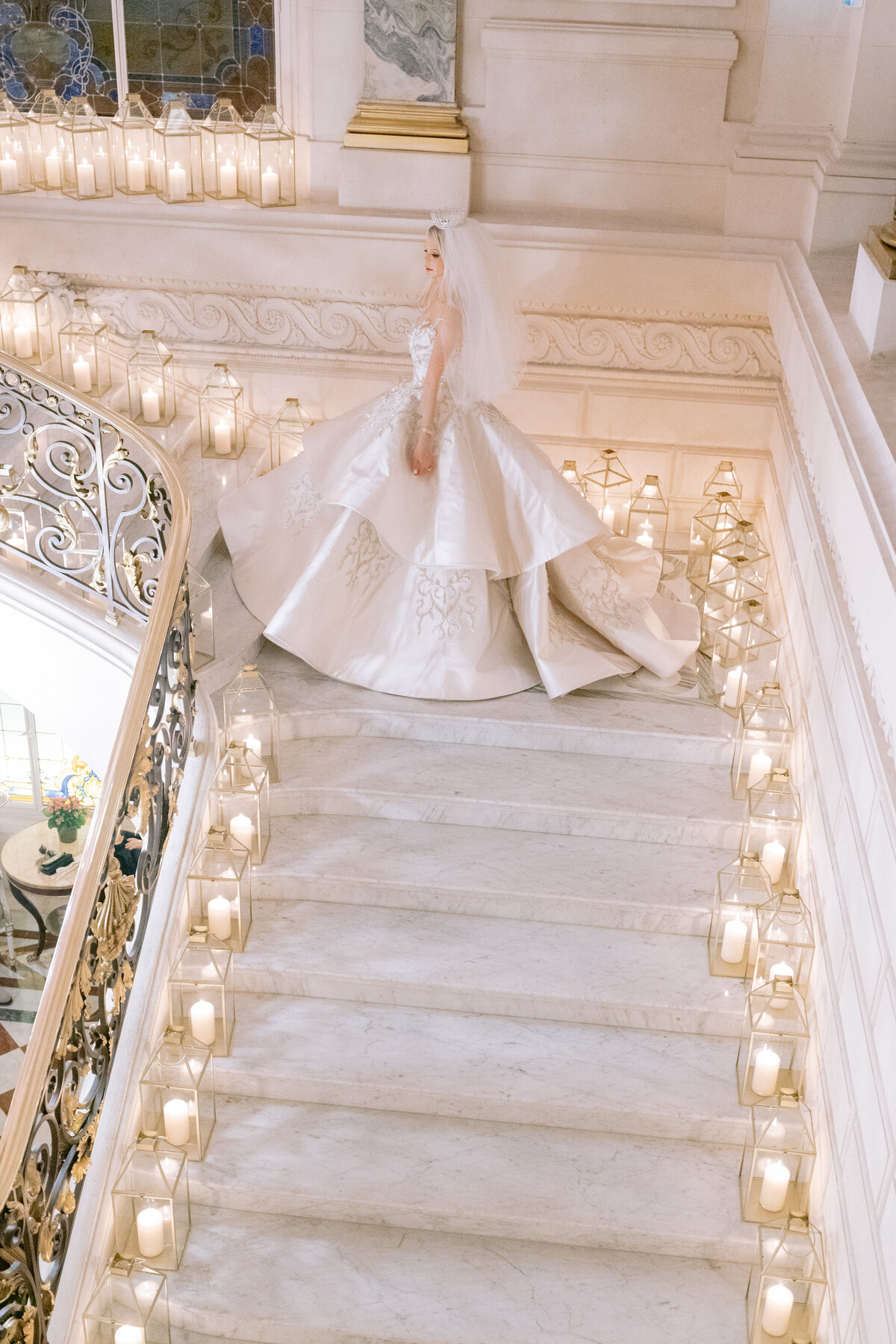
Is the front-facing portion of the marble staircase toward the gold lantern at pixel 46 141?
no

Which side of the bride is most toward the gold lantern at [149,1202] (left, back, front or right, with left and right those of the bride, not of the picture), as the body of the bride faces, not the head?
left

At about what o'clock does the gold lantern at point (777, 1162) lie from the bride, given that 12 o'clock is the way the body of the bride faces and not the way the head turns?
The gold lantern is roughly at 8 o'clock from the bride.

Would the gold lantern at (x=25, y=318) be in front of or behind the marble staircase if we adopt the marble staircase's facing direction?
behind

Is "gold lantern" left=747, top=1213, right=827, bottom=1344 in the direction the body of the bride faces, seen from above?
no

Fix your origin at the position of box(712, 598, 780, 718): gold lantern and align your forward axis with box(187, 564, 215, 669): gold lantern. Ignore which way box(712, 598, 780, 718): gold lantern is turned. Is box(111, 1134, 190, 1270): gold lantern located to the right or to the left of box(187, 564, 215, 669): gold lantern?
left

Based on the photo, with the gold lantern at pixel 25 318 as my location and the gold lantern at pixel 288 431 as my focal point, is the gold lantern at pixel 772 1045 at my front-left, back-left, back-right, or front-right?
front-right

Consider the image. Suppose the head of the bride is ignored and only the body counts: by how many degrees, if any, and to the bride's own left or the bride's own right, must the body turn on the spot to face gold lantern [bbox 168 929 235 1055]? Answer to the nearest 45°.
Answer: approximately 45° to the bride's own left

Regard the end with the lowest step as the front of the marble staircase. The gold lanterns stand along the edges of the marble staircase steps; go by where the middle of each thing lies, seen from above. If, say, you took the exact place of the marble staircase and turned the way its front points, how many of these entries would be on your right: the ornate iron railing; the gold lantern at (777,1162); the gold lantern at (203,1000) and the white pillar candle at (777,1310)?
2

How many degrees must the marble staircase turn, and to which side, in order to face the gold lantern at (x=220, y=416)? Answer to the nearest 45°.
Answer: approximately 135° to its right

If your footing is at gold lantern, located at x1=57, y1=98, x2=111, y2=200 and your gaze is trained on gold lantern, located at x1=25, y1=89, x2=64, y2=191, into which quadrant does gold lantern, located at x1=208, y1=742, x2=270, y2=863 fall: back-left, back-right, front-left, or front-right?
back-left

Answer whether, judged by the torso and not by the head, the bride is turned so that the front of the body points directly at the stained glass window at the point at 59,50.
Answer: no

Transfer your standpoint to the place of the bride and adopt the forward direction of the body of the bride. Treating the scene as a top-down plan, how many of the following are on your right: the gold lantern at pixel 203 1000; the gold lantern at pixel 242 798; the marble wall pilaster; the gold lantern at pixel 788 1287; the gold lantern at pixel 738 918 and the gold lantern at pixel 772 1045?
1

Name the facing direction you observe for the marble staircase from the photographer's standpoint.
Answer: facing the viewer

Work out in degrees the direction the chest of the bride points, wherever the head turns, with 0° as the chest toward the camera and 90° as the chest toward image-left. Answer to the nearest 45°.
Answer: approximately 90°

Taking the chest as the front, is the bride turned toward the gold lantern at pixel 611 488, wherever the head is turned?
no
